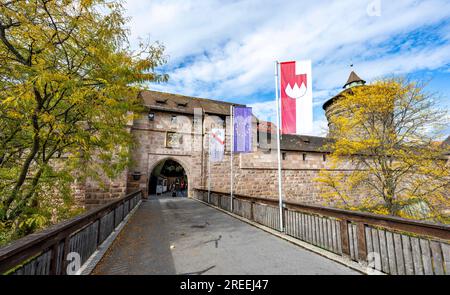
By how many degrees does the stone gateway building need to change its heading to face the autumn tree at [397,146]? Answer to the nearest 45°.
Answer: approximately 45° to its left

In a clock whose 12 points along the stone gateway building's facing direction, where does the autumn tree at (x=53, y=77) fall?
The autumn tree is roughly at 12 o'clock from the stone gateway building.

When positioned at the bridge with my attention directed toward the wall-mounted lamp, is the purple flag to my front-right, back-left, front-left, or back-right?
front-right

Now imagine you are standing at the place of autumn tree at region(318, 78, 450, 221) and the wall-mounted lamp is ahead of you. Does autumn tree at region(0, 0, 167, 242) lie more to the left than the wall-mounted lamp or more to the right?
left

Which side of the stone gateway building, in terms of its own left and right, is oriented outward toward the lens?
front

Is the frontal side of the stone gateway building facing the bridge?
yes

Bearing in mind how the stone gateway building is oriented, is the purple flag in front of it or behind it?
in front
